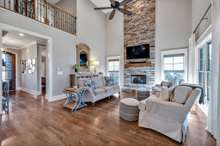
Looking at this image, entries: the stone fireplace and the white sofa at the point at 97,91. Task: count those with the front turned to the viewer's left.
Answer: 0

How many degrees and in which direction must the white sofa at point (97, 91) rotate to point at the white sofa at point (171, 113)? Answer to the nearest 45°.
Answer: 0° — it already faces it

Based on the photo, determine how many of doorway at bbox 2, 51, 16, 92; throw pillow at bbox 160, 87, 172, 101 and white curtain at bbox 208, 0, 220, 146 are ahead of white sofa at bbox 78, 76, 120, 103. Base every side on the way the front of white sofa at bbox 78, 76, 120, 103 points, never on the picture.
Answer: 2

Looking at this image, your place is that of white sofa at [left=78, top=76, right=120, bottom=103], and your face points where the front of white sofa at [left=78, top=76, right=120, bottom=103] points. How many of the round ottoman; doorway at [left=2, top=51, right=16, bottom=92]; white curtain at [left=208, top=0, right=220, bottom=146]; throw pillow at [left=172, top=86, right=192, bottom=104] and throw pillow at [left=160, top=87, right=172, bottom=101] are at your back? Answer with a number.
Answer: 1

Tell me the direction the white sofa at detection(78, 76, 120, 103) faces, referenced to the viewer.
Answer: facing the viewer and to the right of the viewer

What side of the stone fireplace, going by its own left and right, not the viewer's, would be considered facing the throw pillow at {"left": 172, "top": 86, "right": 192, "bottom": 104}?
front

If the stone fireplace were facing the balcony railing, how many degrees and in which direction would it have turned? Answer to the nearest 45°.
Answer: approximately 45° to its right

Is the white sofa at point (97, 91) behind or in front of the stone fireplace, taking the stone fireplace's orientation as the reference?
in front

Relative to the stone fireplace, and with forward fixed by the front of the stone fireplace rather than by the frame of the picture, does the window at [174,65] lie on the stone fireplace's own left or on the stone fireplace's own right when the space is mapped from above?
on the stone fireplace's own left

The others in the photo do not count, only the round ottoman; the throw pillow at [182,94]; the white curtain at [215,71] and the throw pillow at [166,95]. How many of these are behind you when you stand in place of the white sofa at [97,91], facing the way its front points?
0

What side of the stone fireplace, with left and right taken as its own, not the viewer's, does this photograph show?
front

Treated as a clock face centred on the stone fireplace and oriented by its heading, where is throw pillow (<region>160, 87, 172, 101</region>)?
The throw pillow is roughly at 12 o'clock from the stone fireplace.

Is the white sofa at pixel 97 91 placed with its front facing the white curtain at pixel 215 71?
yes

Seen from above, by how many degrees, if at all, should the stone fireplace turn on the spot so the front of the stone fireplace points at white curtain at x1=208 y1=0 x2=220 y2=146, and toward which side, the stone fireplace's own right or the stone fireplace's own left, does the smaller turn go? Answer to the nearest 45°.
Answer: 0° — it already faces it

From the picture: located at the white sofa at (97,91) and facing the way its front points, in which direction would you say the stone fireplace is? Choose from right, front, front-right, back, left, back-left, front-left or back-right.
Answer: left

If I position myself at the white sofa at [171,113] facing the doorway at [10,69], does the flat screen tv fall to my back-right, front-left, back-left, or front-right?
front-right

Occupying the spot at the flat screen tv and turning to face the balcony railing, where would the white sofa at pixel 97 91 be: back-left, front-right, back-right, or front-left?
front-left

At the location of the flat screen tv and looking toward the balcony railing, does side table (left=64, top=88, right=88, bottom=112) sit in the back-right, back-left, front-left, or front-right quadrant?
front-left
